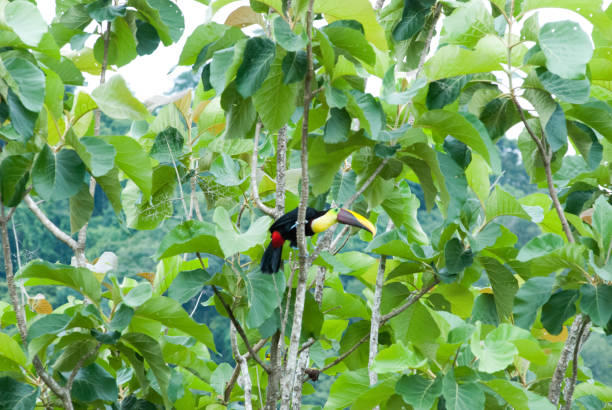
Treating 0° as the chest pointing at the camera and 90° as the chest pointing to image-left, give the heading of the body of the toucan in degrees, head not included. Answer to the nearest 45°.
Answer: approximately 270°

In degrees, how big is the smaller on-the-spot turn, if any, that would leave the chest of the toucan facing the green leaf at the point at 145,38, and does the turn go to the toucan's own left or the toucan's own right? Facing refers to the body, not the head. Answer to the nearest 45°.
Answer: approximately 135° to the toucan's own left

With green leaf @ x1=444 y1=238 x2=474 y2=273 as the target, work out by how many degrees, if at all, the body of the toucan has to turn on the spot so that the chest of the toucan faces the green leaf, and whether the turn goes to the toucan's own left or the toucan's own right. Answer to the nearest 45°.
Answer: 0° — it already faces it

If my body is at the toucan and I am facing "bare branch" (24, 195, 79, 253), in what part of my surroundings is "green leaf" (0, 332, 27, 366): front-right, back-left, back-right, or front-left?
front-left

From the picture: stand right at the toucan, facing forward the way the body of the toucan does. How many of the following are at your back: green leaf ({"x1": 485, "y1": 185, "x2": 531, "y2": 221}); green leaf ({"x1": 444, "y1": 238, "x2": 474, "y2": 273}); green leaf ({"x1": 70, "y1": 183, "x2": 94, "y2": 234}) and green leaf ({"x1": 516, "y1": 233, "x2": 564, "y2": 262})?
1

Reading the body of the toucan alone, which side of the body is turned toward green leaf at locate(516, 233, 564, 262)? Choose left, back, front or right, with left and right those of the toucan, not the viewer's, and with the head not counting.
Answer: front

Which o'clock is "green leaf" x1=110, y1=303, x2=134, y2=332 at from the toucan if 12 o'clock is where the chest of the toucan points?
The green leaf is roughly at 5 o'clock from the toucan.

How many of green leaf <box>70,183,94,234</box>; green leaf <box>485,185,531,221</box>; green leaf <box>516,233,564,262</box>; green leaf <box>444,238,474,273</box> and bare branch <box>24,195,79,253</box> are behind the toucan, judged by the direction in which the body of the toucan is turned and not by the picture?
2

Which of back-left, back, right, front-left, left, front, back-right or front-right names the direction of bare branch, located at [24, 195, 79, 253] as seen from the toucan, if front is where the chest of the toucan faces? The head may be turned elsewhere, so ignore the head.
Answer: back

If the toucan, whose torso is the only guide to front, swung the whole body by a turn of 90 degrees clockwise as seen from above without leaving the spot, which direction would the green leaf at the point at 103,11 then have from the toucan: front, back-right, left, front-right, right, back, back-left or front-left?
back-right

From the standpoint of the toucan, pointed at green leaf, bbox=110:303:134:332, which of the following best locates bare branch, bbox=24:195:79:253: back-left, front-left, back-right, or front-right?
front-right

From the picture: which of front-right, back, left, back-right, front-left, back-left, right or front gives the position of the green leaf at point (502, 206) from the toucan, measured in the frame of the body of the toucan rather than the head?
front
